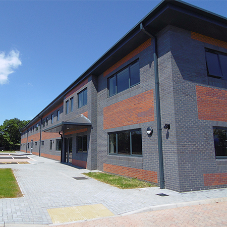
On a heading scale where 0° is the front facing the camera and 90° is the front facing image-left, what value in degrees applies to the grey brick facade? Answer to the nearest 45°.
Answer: approximately 45°
